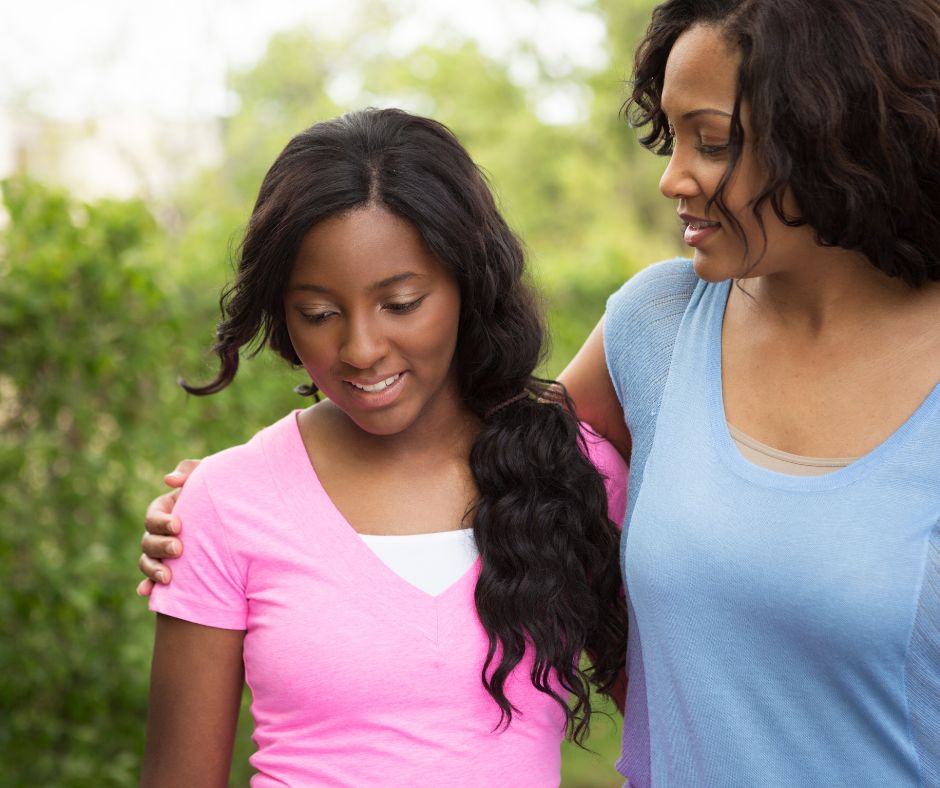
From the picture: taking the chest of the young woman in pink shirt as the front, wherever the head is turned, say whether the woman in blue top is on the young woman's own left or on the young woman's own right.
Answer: on the young woman's own left

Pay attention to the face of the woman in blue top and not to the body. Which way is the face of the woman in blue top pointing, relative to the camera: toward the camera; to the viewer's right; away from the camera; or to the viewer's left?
to the viewer's left

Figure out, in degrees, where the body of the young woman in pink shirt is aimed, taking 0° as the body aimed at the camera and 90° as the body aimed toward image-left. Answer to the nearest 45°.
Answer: approximately 0°

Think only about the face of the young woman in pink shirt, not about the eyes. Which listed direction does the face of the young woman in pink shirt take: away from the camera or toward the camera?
toward the camera
